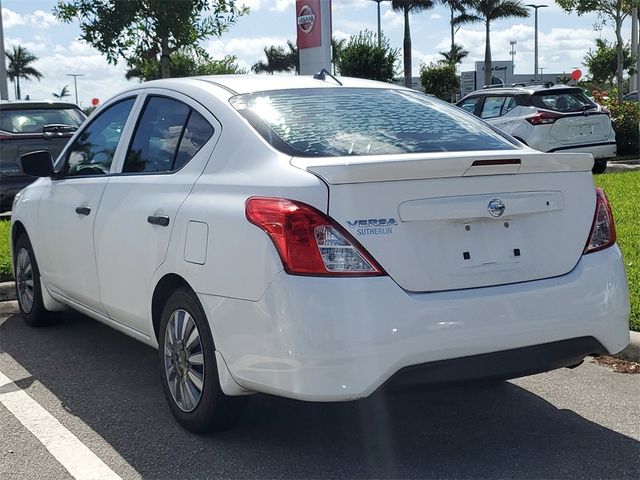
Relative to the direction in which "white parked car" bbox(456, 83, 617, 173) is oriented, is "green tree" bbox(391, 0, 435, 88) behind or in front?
in front

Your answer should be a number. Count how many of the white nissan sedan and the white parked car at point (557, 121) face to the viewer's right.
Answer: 0

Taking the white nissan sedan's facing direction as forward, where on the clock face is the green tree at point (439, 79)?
The green tree is roughly at 2 o'clock from the white nissan sedan.

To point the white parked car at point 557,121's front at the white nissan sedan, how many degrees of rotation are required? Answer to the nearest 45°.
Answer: approximately 135° to its left

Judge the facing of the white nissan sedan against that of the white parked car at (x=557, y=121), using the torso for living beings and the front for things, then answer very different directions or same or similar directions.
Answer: same or similar directions

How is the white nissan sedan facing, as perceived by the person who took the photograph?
facing away from the viewer and to the left of the viewer

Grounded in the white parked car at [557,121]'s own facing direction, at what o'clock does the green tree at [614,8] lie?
The green tree is roughly at 2 o'clock from the white parked car.

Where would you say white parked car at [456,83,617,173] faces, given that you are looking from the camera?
facing away from the viewer and to the left of the viewer

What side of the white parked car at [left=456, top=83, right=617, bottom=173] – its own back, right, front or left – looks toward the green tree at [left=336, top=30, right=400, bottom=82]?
front

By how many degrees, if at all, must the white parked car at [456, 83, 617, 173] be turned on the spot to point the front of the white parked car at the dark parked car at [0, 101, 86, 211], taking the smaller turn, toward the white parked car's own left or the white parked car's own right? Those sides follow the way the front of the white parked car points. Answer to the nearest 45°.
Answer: approximately 90° to the white parked car's own left

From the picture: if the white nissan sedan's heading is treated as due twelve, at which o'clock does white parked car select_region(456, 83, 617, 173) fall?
The white parked car is roughly at 2 o'clock from the white nissan sedan.

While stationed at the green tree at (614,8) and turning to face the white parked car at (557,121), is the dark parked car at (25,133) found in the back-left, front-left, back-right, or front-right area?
front-right

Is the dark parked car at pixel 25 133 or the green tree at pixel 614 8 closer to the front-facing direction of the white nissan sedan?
the dark parked car

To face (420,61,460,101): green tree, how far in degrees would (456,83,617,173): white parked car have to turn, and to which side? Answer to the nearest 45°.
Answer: approximately 45° to its right

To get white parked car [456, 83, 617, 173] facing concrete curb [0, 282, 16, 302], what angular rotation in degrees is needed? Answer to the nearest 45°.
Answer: approximately 90° to its left
